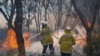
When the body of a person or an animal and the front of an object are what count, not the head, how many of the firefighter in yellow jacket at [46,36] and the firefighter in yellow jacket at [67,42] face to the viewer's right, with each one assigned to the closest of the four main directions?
0

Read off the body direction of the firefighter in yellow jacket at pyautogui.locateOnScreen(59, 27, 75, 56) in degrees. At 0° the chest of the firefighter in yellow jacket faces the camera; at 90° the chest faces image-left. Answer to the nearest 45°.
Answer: approximately 180°

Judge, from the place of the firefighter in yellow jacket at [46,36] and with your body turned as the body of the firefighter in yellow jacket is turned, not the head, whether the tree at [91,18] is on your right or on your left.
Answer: on your right

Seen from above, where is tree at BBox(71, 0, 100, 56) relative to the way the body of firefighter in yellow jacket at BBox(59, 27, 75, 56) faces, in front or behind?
in front

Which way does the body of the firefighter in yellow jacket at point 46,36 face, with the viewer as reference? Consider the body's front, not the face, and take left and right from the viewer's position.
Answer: facing away from the viewer and to the left of the viewer
